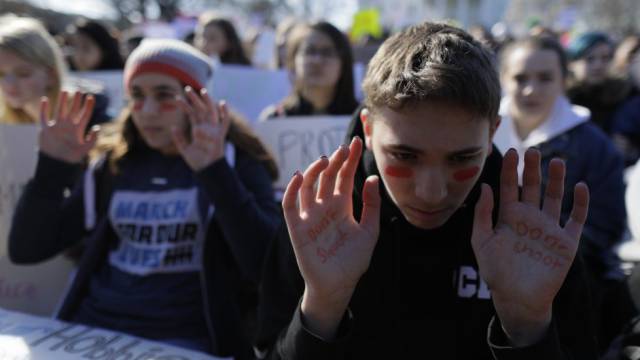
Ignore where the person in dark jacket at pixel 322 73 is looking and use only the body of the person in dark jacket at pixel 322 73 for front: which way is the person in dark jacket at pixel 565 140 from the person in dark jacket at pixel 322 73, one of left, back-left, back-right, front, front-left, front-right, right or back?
front-left

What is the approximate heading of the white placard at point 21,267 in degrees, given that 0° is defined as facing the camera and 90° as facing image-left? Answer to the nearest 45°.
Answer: approximately 0°

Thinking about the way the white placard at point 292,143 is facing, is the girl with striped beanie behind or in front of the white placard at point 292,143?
in front

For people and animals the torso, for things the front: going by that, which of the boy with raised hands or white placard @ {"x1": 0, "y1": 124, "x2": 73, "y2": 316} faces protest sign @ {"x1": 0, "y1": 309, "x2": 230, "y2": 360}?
the white placard

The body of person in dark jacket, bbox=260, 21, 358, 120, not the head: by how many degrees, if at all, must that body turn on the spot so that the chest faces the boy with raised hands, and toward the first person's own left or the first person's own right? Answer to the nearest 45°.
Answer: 0° — they already face them
